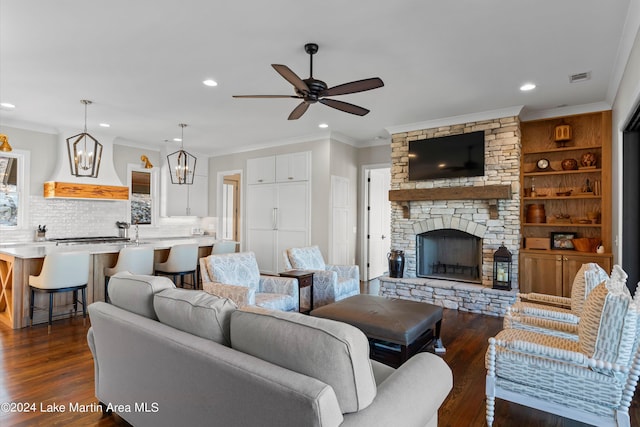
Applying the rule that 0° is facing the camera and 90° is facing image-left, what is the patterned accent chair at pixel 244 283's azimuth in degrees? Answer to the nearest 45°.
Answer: approximately 315°

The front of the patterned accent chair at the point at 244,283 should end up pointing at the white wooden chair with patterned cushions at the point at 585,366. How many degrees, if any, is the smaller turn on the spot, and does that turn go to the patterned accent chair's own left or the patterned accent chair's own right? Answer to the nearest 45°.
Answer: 0° — it already faces it

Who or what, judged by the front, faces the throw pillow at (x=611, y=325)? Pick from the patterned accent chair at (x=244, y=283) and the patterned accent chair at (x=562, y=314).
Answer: the patterned accent chair at (x=244, y=283)

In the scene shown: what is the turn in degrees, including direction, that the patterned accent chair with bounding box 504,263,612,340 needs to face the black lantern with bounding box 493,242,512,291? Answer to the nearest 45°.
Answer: approximately 90° to its right

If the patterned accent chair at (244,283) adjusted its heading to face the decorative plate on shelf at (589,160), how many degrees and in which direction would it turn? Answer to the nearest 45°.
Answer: approximately 45° to its left

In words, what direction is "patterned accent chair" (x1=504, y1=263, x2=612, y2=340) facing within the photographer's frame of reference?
facing to the left of the viewer

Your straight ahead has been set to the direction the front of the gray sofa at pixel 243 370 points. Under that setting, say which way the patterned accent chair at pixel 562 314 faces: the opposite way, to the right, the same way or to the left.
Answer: to the left

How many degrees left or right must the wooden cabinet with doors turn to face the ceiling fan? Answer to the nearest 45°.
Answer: approximately 45° to its right

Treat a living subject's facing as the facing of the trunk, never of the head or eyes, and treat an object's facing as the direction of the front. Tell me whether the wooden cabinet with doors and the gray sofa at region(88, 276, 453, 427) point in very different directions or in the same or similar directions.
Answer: very different directions

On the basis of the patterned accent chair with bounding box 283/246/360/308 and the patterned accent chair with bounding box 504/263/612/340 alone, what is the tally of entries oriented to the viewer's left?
1

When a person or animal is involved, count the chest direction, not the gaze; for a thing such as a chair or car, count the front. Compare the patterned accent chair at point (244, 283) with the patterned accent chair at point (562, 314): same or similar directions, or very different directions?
very different directions

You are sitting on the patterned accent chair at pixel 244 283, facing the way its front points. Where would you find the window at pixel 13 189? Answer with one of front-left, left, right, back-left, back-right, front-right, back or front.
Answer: back

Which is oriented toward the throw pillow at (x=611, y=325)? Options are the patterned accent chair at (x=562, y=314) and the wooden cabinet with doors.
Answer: the wooden cabinet with doors

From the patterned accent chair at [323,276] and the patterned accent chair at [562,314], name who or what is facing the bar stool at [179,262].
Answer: the patterned accent chair at [562,314]

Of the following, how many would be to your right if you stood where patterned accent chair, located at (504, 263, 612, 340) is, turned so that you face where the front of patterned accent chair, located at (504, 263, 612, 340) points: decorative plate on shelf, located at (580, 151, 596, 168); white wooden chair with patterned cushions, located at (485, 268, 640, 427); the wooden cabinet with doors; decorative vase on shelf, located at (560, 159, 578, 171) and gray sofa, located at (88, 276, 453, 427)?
3

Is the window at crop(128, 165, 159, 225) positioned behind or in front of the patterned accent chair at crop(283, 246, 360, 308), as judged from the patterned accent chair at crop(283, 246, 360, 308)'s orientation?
behind
